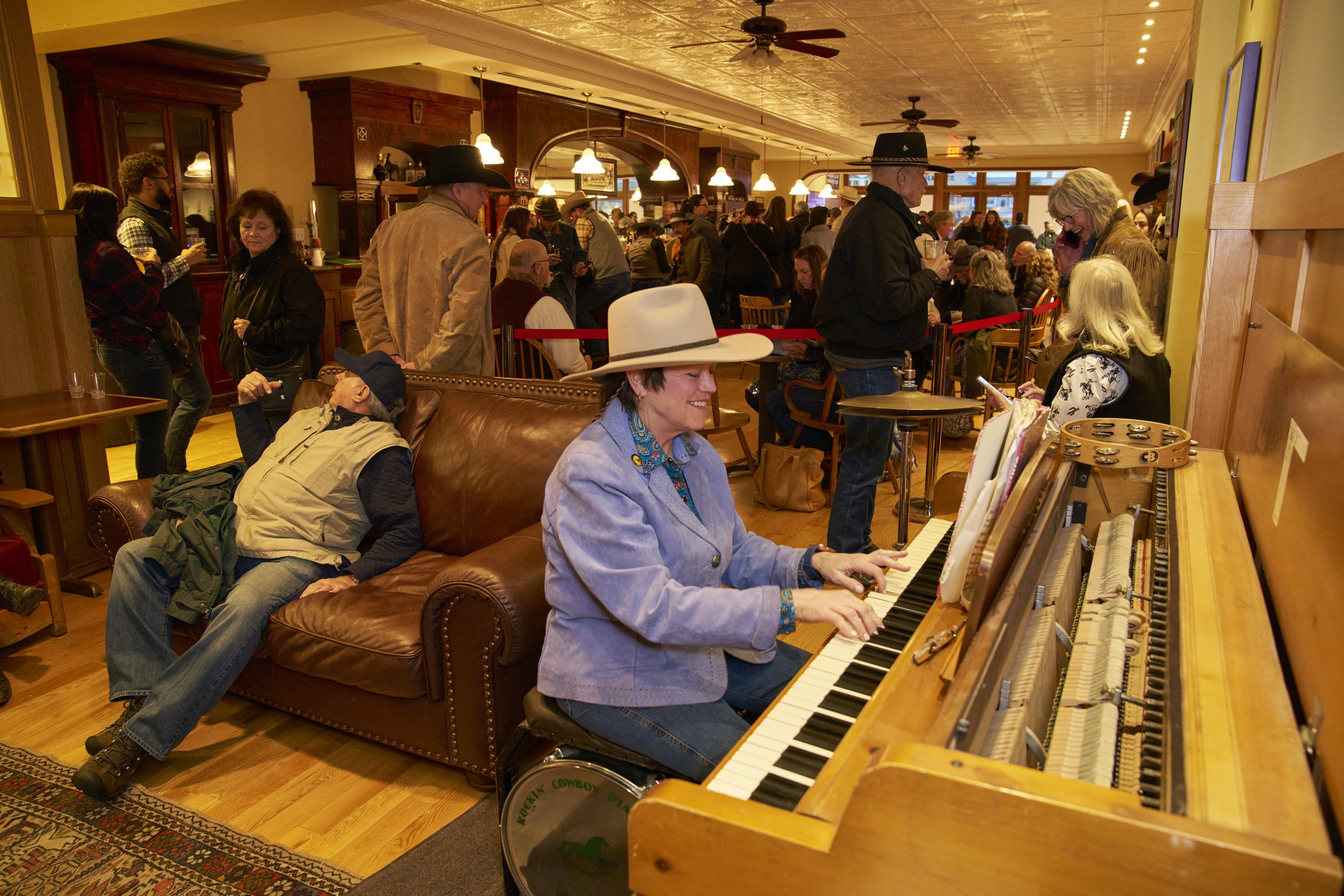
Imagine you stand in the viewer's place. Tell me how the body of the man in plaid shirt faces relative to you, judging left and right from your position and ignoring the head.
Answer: facing to the right of the viewer

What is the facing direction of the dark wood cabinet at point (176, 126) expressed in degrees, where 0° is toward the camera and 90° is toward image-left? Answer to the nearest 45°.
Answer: approximately 315°

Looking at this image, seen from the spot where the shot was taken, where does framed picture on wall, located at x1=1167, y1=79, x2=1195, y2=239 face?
facing to the left of the viewer

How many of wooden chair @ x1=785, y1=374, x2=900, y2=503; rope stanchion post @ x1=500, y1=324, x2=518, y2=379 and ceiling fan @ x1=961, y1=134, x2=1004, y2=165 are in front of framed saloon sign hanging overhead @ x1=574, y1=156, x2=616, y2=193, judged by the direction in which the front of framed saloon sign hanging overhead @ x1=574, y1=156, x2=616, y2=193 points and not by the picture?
2

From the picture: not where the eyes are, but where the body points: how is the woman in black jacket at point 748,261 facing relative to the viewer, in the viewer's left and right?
facing away from the viewer

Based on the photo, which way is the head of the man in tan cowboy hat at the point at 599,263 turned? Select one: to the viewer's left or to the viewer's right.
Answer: to the viewer's left

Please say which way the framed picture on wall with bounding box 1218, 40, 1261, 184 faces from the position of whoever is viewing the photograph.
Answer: facing to the left of the viewer

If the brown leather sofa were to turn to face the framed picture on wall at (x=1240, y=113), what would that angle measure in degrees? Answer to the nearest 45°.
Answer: approximately 135° to its left

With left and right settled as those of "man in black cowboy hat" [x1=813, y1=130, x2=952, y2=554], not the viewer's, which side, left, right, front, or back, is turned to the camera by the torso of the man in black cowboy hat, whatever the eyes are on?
right

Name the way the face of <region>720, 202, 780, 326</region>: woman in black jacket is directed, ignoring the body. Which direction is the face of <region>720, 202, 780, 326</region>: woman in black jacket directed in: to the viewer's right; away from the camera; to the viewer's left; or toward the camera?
away from the camera

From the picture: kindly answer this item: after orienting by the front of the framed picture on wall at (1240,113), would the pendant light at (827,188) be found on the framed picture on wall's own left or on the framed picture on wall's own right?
on the framed picture on wall's own right
